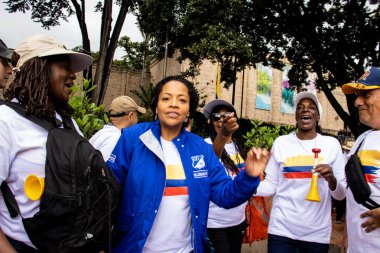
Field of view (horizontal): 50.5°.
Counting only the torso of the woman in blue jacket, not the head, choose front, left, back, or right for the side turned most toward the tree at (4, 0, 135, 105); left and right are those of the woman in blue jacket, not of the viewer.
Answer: back

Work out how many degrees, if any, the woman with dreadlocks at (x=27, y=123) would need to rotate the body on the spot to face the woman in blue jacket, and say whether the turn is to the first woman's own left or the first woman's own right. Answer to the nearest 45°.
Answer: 0° — they already face them

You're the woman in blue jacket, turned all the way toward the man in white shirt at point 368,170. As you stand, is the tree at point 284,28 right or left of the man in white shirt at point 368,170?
left

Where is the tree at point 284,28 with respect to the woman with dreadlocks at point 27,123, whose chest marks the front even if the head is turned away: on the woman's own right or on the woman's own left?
on the woman's own left

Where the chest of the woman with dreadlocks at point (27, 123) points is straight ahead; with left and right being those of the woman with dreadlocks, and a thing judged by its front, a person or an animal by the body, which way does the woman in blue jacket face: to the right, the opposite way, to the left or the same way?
to the right

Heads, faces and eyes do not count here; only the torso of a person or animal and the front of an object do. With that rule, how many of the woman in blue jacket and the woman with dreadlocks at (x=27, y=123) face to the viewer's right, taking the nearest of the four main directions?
1

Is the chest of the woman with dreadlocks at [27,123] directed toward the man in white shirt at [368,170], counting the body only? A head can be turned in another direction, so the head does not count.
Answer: yes

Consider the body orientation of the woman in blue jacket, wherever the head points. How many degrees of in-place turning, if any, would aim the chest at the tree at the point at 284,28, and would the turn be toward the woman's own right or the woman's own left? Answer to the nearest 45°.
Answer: approximately 180°

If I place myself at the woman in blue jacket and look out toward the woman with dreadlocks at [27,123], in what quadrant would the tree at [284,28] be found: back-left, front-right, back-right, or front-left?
back-right

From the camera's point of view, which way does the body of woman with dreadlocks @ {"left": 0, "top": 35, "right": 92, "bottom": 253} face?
to the viewer's right

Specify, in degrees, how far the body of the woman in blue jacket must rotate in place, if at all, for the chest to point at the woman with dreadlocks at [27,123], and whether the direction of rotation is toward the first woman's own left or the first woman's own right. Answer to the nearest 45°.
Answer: approximately 45° to the first woman's own right

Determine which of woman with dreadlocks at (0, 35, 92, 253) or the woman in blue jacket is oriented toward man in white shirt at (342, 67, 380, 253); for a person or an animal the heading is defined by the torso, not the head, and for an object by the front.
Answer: the woman with dreadlocks

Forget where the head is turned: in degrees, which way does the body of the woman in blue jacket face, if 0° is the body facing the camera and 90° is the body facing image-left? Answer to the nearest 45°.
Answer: approximately 0°
